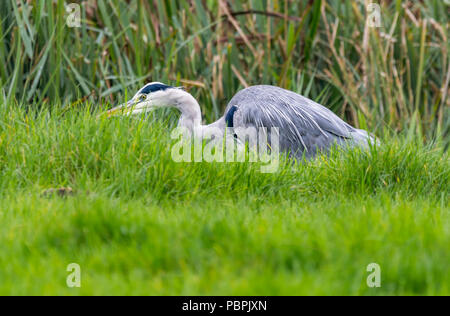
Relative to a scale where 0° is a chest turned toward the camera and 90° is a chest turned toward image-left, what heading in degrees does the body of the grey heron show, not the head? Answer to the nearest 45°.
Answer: approximately 90°
